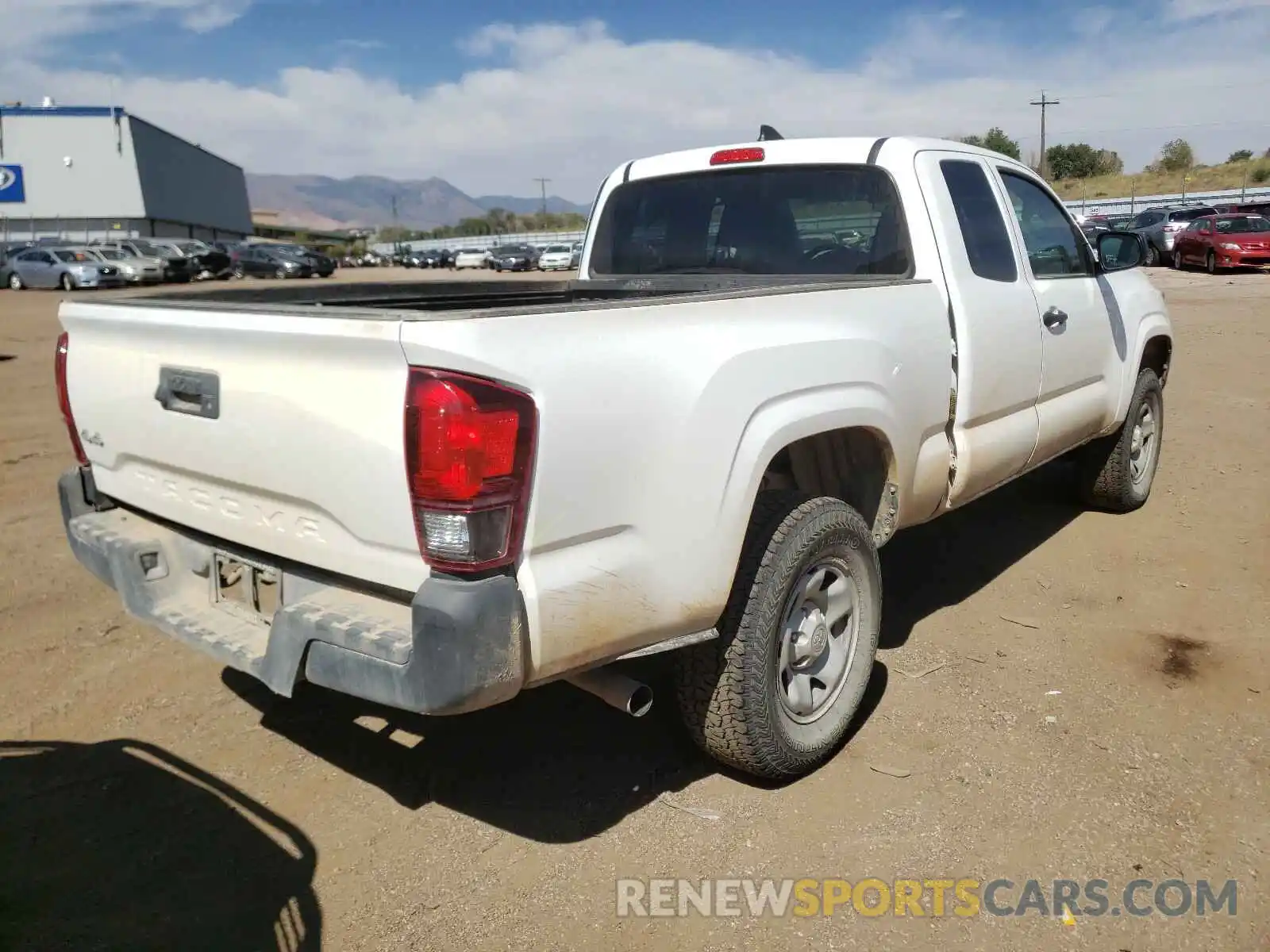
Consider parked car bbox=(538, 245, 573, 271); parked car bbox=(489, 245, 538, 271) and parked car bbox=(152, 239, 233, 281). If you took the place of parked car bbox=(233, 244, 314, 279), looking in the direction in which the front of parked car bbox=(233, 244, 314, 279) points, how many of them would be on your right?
1

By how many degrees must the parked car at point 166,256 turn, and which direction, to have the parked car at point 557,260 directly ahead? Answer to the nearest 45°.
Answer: approximately 90° to its left

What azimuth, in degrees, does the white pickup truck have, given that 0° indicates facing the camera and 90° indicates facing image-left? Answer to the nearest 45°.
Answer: approximately 225°
